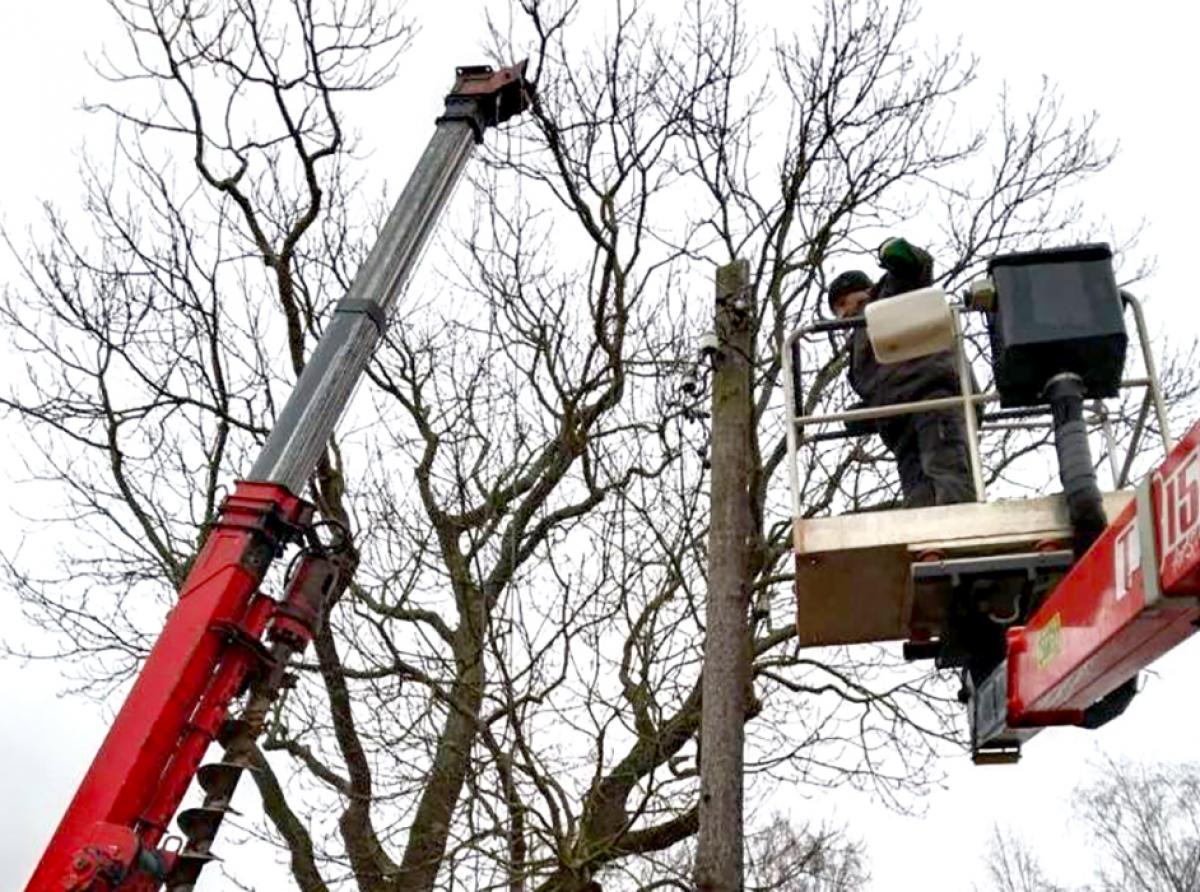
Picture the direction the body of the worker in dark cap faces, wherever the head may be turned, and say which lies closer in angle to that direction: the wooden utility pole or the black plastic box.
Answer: the wooden utility pole

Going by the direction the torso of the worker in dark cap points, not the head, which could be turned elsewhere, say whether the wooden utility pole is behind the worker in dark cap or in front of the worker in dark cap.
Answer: in front

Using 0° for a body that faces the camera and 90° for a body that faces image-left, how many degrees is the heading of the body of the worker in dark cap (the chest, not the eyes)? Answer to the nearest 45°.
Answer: approximately 90°
